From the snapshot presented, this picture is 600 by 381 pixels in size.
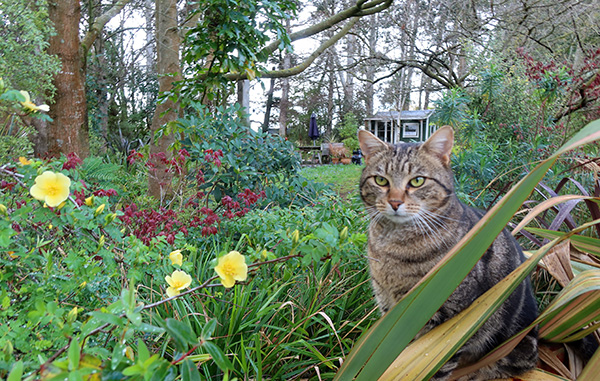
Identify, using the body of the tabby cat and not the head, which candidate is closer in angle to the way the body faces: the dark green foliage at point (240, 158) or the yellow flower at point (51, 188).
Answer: the yellow flower

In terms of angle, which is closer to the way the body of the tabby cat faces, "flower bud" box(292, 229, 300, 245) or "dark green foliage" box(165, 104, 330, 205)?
the flower bud

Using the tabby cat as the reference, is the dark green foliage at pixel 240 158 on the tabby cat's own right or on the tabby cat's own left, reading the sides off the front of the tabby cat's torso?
on the tabby cat's own right

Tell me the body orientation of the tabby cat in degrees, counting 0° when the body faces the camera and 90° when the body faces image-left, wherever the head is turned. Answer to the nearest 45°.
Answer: approximately 45°

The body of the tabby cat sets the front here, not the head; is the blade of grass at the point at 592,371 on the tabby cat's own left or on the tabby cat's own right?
on the tabby cat's own left
